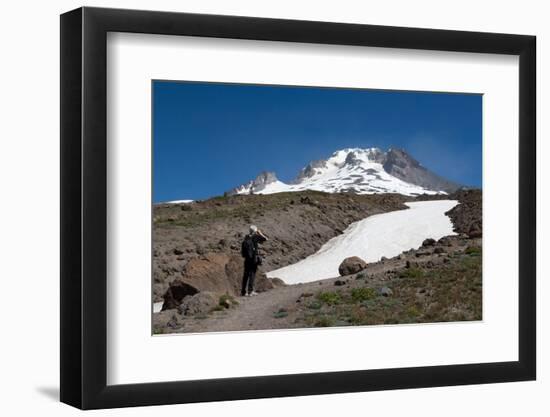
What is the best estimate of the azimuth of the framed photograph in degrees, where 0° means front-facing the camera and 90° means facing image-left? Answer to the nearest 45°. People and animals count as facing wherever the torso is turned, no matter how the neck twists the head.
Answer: approximately 315°
